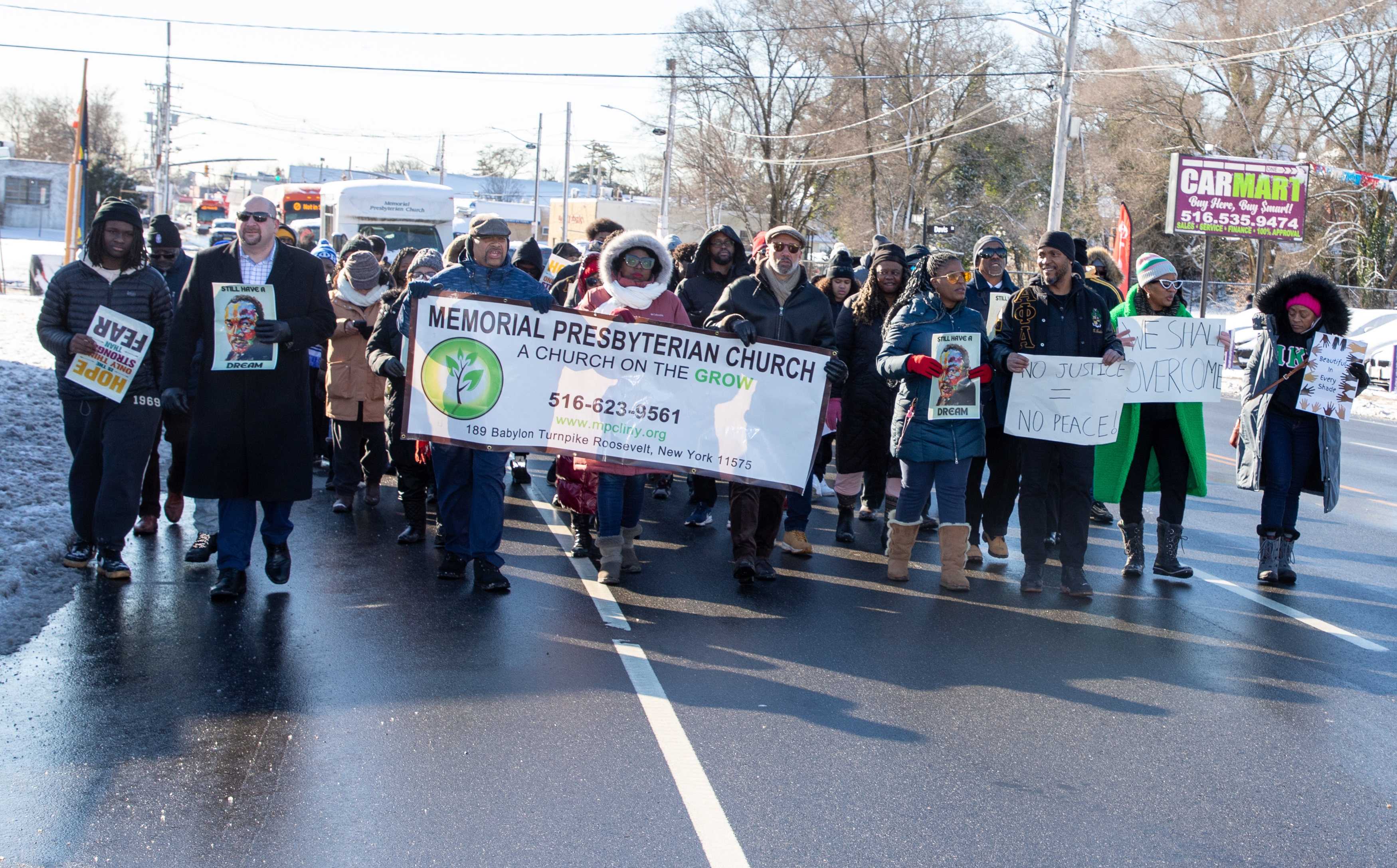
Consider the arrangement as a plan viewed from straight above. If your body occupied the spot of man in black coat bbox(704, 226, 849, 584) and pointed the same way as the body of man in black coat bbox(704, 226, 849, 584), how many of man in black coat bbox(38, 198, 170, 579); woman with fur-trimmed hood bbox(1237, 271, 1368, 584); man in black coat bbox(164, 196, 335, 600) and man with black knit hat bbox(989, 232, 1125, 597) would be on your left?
2

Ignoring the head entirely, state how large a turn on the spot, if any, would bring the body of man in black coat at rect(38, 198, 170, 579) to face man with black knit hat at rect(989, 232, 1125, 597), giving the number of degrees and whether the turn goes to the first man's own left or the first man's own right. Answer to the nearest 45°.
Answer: approximately 90° to the first man's own left

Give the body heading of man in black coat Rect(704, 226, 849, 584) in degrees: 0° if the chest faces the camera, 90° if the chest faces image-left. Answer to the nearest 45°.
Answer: approximately 0°

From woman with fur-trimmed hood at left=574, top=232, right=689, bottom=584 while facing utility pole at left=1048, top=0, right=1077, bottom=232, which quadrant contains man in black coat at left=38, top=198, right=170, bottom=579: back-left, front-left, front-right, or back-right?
back-left

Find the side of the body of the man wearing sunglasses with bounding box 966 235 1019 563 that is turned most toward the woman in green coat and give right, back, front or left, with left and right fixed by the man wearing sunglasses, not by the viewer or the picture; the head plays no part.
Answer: left

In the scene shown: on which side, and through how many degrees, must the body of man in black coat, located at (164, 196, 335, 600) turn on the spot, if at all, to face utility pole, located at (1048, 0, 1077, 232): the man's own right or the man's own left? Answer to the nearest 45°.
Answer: approximately 135° to the man's own left

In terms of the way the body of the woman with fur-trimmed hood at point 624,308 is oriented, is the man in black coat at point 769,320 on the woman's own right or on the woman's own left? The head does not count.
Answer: on the woman's own left
